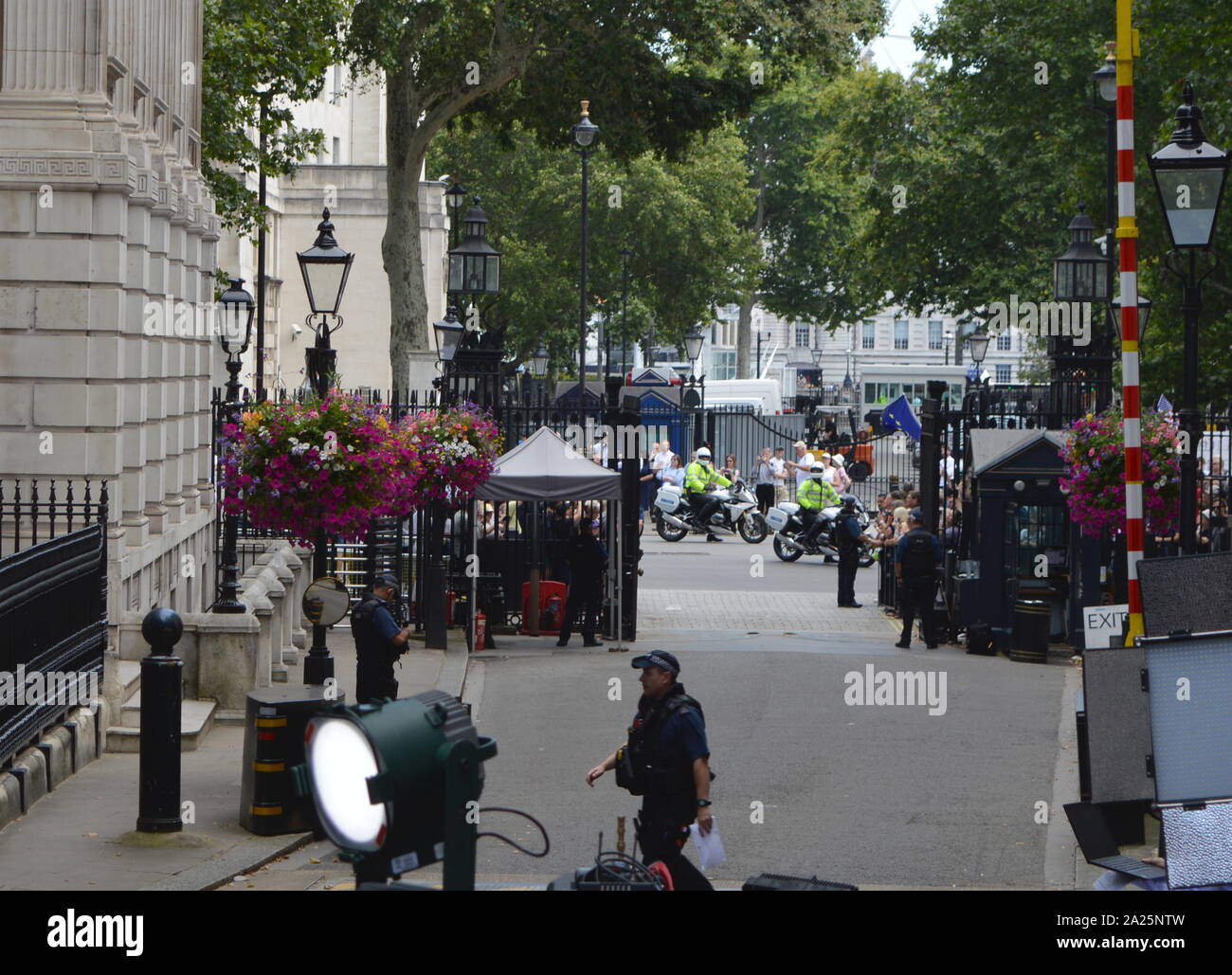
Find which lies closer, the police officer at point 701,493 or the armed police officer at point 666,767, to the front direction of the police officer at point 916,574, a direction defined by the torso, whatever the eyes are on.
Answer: the police officer

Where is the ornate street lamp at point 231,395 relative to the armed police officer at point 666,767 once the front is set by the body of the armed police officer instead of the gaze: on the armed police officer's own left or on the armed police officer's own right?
on the armed police officer's own right

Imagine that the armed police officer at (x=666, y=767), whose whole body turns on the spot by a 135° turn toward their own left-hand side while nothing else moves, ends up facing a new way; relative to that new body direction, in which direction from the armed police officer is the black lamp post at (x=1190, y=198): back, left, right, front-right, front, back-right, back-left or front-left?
left

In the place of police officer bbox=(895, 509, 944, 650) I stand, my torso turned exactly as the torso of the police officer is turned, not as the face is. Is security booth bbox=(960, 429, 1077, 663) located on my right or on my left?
on my right

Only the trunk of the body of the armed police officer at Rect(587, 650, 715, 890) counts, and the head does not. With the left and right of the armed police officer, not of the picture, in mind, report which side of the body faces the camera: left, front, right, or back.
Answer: left

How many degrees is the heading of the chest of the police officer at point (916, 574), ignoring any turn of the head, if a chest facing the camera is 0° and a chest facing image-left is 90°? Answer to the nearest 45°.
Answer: approximately 180°

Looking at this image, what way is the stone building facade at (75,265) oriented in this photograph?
to the viewer's right
